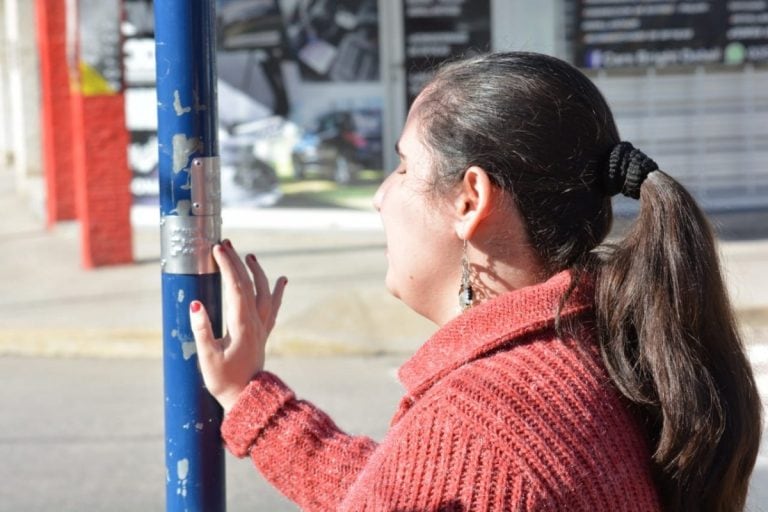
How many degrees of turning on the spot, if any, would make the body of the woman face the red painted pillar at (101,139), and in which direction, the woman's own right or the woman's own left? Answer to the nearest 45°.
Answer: approximately 45° to the woman's own right

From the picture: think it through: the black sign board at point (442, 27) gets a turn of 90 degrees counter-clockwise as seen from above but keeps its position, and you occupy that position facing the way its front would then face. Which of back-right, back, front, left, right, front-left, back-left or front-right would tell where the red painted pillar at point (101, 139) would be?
back-right

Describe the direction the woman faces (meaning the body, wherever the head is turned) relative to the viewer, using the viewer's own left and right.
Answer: facing away from the viewer and to the left of the viewer

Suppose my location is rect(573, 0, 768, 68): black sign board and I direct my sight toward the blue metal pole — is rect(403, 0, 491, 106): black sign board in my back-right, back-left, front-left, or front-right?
front-right

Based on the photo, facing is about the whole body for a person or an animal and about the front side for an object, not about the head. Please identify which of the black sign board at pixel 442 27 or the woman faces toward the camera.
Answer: the black sign board

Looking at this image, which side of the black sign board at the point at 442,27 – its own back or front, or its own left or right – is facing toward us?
front

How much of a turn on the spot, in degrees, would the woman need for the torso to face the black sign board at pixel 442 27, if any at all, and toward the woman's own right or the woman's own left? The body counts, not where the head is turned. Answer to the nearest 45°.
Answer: approximately 45° to the woman's own right

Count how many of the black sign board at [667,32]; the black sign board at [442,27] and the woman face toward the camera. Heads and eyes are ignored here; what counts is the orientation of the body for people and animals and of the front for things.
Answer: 2

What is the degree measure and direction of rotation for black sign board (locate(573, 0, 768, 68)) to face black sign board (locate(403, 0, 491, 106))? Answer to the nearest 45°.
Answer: approximately 90° to its right

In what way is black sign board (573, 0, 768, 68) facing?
toward the camera

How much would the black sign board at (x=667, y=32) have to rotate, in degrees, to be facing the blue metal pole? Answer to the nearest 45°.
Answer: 0° — it already faces it

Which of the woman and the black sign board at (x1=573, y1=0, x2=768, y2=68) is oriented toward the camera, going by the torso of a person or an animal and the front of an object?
the black sign board

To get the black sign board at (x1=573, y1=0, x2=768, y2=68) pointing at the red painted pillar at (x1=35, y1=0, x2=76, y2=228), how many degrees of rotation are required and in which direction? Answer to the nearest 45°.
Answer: approximately 90° to its right

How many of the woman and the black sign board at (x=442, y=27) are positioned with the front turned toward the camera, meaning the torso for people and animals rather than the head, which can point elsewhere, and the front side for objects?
1

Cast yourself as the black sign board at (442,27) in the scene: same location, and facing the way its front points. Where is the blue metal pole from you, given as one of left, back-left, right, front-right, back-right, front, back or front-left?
front
